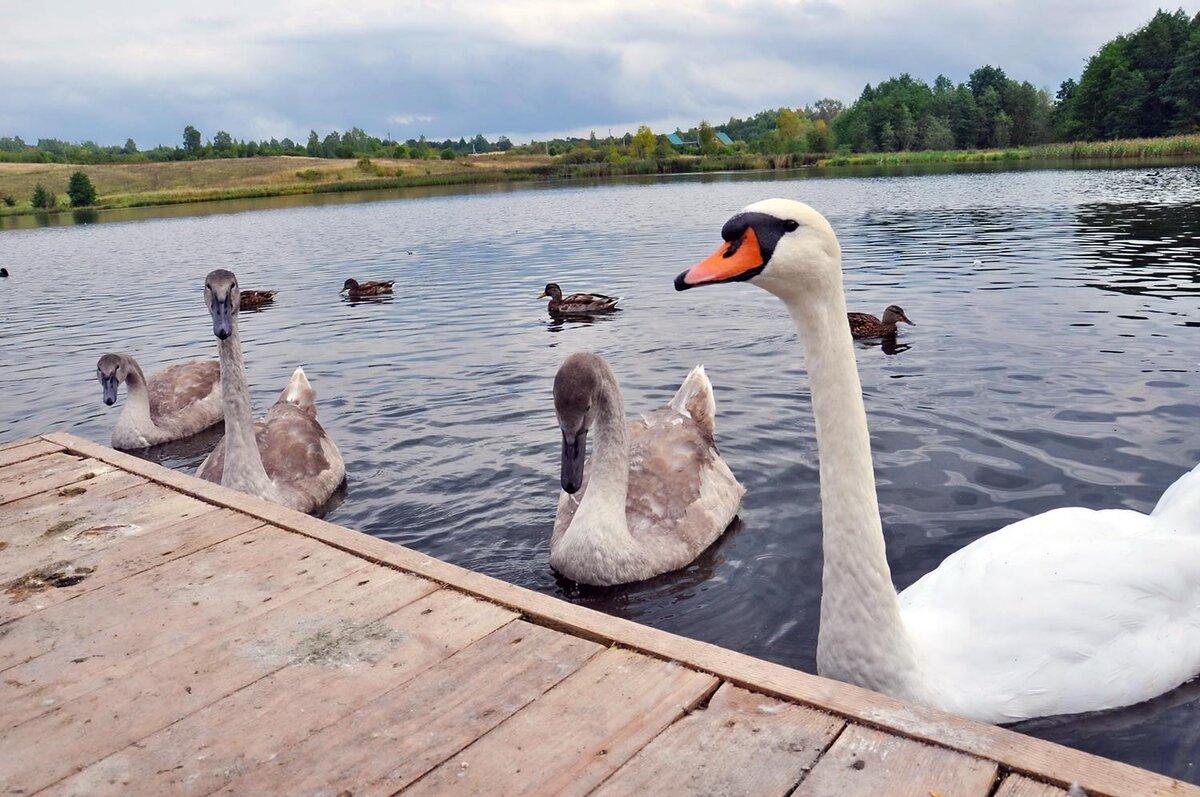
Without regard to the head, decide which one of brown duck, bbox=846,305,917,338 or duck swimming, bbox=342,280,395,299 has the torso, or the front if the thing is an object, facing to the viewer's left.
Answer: the duck swimming

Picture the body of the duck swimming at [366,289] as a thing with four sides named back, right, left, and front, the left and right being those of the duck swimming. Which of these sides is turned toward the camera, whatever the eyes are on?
left

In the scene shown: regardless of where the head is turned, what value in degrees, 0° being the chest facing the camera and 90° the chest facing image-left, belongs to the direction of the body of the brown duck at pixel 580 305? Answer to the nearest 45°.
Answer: approximately 90°

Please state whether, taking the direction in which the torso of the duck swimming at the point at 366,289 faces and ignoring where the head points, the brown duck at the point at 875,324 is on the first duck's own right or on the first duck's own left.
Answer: on the first duck's own left

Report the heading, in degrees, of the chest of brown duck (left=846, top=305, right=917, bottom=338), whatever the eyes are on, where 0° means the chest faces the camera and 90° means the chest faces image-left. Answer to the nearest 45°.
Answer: approximately 270°

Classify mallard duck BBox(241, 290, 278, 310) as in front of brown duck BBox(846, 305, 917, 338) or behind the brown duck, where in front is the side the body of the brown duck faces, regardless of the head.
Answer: behind

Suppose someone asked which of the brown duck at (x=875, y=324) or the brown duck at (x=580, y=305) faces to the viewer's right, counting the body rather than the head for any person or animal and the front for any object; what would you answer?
the brown duck at (x=875, y=324)

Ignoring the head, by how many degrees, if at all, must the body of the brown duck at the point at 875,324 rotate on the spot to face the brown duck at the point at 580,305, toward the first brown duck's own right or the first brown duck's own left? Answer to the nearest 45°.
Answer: approximately 135° to the first brown duck's own left

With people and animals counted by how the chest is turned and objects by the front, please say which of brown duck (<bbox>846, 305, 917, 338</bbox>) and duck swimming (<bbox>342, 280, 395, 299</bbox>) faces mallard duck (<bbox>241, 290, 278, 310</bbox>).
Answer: the duck swimming

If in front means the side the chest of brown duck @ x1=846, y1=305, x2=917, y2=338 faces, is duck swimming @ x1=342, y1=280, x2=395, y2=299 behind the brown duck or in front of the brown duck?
behind
